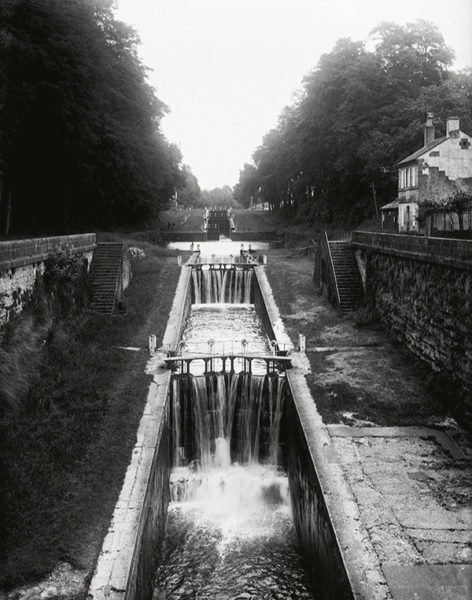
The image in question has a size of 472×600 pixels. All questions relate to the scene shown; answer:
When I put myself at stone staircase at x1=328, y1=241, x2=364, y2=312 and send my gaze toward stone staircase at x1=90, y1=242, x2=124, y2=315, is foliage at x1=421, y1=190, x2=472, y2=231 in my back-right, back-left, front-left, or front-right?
back-right

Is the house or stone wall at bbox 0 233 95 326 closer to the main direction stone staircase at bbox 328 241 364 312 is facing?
the stone wall

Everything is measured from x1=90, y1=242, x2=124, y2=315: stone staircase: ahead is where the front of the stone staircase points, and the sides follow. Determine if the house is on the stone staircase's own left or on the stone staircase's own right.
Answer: on the stone staircase's own left

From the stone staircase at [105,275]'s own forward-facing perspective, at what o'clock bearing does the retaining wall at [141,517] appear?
The retaining wall is roughly at 12 o'clock from the stone staircase.

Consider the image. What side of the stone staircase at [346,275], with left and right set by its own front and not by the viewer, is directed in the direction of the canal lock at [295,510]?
front

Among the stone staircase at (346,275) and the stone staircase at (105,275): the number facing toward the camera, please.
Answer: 2

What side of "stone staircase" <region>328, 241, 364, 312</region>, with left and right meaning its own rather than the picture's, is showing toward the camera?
front

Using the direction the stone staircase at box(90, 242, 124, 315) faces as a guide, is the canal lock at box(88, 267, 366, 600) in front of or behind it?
in front

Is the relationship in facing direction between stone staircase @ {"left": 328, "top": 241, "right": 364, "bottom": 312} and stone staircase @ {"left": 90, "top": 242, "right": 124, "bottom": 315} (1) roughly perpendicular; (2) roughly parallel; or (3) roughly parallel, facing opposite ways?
roughly parallel

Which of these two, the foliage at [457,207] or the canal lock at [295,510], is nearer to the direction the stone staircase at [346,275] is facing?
the canal lock

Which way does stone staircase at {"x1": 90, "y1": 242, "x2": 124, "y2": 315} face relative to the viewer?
toward the camera

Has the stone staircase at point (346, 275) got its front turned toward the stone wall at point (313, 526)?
yes

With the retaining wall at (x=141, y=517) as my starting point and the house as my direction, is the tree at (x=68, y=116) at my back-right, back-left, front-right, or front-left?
front-left

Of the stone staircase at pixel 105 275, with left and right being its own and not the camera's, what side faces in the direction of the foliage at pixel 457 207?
left
